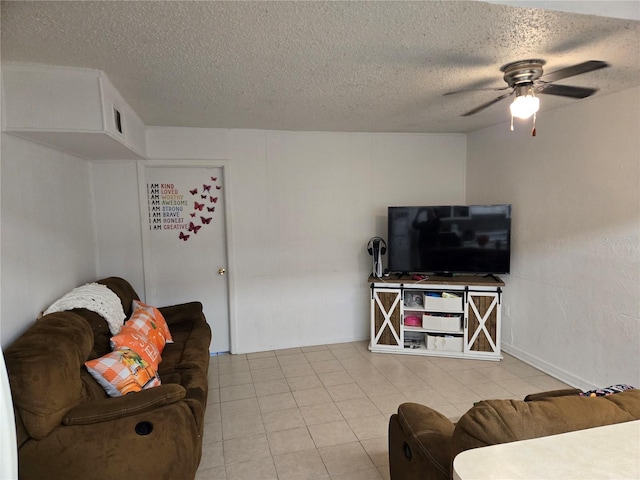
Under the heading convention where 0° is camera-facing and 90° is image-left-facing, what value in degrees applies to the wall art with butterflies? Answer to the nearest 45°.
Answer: approximately 0°

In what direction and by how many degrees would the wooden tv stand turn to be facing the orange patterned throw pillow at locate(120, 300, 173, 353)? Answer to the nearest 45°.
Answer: approximately 45° to its right

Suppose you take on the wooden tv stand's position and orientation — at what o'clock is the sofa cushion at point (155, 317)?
The sofa cushion is roughly at 2 o'clock from the wooden tv stand.

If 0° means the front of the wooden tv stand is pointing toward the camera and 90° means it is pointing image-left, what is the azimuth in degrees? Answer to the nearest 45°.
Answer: approximately 0°

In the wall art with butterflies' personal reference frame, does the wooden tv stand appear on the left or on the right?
on its left
